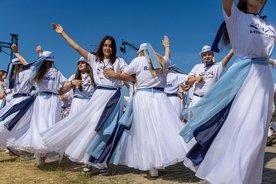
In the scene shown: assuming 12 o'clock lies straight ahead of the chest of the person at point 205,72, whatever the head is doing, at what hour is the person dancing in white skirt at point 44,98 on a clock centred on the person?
The person dancing in white skirt is roughly at 2 o'clock from the person.

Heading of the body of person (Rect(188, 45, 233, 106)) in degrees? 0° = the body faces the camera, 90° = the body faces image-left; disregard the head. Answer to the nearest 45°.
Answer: approximately 0°

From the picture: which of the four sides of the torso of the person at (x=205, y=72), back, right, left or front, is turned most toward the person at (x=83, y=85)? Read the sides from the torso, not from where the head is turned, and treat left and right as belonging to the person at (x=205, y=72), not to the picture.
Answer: right

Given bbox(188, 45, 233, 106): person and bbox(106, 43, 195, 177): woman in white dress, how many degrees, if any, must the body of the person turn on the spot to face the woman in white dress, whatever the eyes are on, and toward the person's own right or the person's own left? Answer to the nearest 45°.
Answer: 0° — they already face them

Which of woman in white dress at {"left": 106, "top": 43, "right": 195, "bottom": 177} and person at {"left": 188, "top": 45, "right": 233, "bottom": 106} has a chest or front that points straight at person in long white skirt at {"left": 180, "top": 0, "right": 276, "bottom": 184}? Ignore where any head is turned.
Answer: the person

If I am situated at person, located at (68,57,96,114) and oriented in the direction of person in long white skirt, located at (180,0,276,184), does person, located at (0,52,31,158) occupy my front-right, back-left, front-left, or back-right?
back-right
